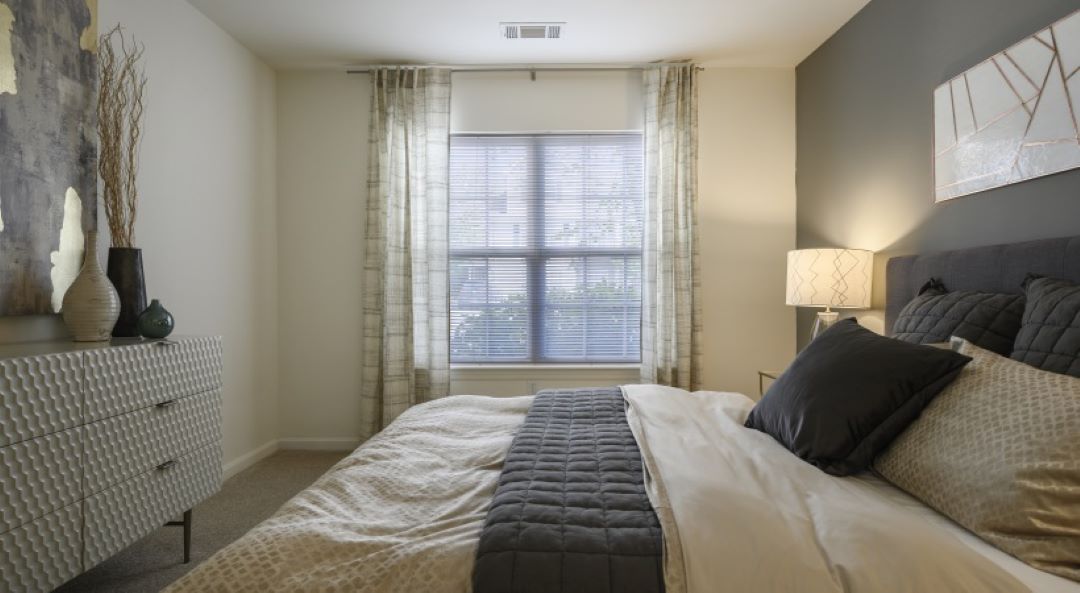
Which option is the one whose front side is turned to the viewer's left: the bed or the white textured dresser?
the bed

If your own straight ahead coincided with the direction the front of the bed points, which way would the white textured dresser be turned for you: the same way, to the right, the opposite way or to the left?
the opposite way

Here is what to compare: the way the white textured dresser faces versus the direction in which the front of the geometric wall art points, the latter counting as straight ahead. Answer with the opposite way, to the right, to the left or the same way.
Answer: the opposite way

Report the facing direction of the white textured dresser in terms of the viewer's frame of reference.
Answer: facing the viewer and to the right of the viewer

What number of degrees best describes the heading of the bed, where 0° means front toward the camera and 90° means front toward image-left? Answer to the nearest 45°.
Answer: approximately 90°

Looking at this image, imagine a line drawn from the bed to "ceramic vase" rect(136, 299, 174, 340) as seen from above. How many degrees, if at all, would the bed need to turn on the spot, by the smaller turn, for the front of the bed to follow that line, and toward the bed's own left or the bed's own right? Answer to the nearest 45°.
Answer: approximately 45° to the bed's own right

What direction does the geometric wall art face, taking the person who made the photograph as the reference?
facing the viewer and to the left of the viewer

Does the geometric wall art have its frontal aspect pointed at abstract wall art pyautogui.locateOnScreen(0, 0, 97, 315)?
yes

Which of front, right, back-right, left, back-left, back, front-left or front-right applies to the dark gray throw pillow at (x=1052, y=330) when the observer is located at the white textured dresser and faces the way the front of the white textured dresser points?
front

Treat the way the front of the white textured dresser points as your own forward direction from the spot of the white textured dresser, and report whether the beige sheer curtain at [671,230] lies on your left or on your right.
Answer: on your left

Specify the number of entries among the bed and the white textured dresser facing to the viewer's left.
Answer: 1
